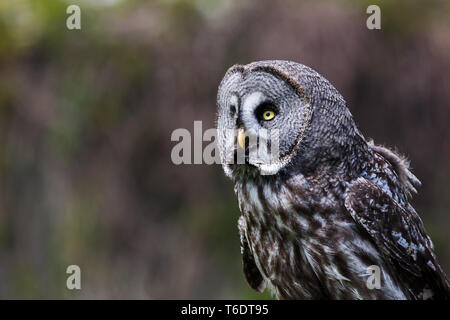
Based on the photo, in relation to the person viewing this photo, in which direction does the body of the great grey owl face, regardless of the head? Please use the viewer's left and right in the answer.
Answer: facing the viewer and to the left of the viewer
